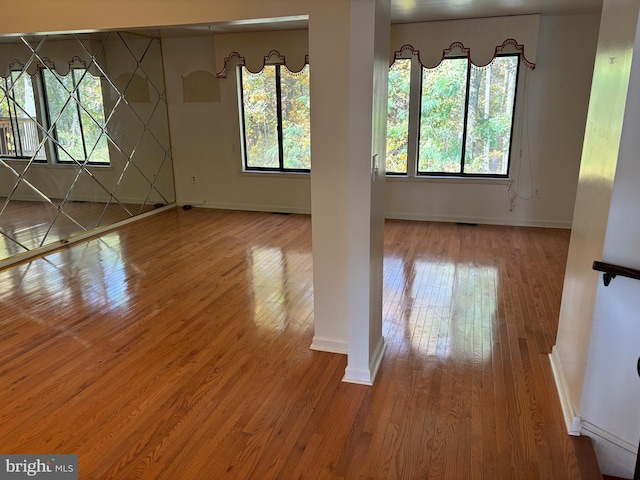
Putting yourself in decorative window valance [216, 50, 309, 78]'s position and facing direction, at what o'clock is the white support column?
The white support column is roughly at 12 o'clock from the decorative window valance.

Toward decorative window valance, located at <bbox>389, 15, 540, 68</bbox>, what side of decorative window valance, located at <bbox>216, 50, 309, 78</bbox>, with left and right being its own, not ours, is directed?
left

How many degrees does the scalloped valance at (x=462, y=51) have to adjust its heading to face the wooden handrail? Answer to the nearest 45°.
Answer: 0° — it already faces it

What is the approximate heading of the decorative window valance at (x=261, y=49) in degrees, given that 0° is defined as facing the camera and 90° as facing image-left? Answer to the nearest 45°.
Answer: approximately 0°

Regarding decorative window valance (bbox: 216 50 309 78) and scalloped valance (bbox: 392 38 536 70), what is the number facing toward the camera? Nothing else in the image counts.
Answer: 2

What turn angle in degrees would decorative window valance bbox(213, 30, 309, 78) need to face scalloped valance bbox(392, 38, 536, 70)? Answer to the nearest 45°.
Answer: approximately 90° to its left

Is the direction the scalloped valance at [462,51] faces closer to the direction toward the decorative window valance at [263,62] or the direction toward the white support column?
the white support column

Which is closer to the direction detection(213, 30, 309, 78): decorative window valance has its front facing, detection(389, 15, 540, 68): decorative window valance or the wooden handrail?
the wooden handrail

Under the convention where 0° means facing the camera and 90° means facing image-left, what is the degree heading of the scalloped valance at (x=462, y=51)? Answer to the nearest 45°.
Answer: approximately 0°

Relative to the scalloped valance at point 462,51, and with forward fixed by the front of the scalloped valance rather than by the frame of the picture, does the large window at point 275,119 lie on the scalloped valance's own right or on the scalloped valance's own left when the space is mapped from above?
on the scalloped valance's own right

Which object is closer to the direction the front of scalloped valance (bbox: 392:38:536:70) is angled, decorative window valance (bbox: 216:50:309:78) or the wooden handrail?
the wooden handrail
